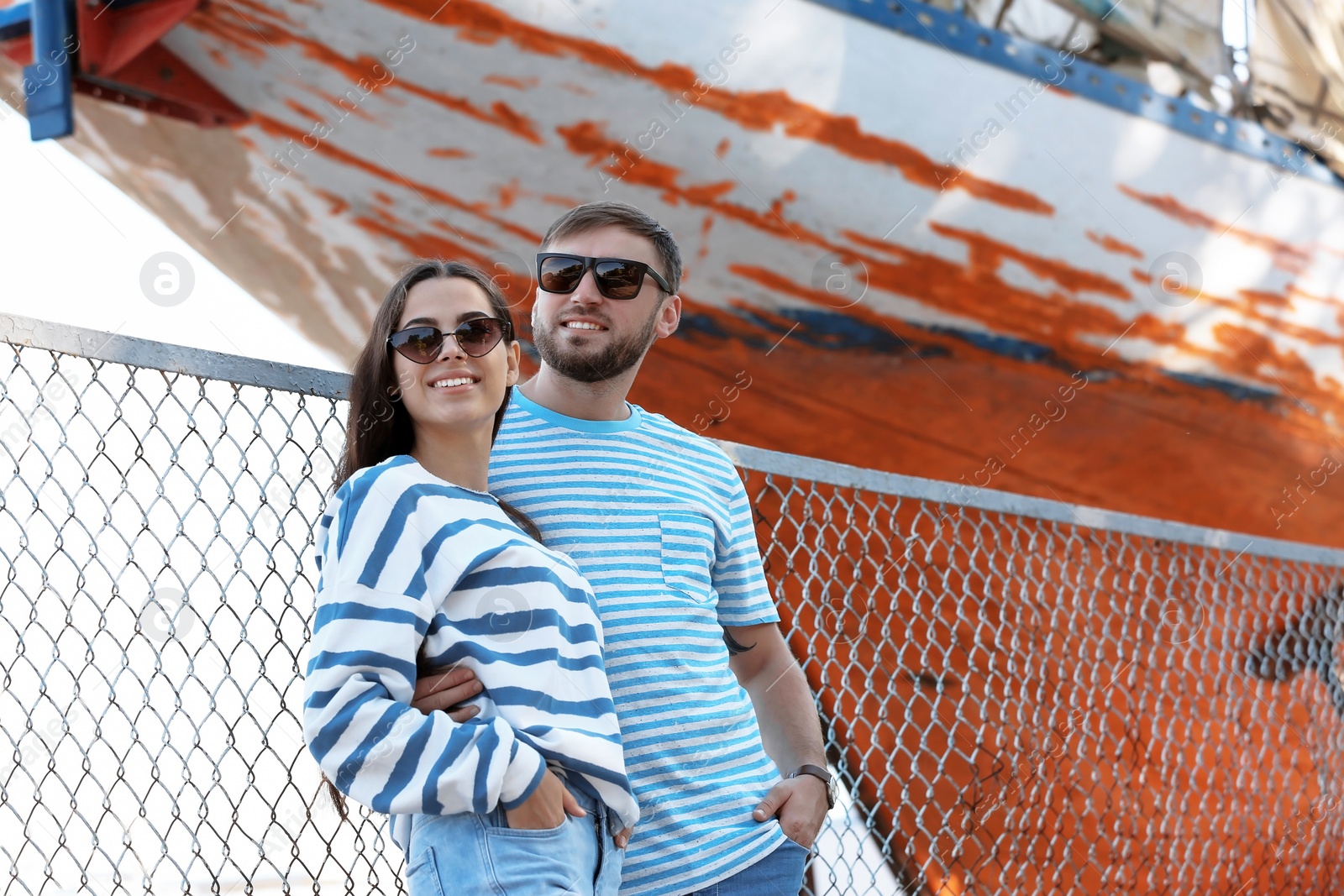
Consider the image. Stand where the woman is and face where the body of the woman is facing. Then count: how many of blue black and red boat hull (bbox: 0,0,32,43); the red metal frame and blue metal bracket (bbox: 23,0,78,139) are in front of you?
0

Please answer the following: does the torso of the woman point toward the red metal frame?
no

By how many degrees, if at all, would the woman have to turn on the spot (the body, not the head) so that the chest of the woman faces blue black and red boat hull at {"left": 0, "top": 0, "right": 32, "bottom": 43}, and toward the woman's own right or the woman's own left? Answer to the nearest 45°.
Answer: approximately 180°

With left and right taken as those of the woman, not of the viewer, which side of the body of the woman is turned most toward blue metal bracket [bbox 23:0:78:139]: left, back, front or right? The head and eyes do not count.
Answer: back

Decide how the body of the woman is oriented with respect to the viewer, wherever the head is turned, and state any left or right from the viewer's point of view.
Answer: facing the viewer and to the right of the viewer
